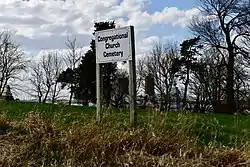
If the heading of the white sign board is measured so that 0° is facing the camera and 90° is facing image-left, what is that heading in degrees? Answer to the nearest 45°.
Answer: approximately 45°
